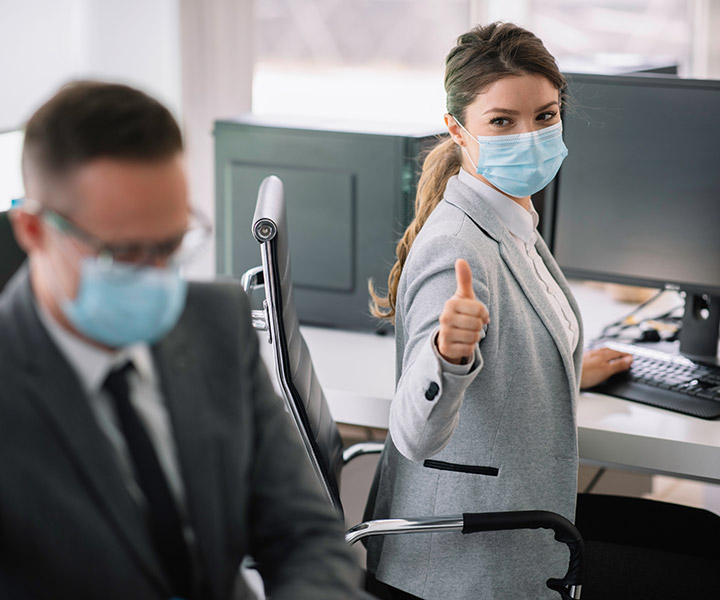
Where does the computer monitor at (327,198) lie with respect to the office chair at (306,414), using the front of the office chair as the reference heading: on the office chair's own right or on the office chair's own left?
on the office chair's own left

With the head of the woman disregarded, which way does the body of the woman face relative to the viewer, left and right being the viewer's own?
facing the viewer and to the right of the viewer

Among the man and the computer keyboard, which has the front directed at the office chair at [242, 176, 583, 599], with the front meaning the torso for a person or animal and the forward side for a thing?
the computer keyboard

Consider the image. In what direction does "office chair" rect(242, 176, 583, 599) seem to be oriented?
to the viewer's right

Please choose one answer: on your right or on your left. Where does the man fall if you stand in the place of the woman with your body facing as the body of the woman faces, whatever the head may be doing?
on your right

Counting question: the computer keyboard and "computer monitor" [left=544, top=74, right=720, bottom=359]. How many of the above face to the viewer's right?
0

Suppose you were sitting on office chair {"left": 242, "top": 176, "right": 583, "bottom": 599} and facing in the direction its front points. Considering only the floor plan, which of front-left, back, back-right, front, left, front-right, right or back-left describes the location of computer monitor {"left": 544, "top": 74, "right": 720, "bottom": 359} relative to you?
front-left

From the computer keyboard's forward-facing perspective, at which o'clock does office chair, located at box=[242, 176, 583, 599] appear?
The office chair is roughly at 12 o'clock from the computer keyboard.

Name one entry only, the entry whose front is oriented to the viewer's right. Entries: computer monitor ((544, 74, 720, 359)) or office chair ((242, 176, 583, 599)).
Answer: the office chair

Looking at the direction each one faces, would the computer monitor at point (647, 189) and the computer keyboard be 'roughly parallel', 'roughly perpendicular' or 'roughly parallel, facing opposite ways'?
roughly parallel

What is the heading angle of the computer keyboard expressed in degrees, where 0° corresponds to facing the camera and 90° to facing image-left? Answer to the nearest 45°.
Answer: approximately 45°

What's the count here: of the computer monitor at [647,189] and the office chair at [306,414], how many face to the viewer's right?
1

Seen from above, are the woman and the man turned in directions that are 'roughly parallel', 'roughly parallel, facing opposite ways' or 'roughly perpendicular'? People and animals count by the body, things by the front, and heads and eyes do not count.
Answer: roughly parallel

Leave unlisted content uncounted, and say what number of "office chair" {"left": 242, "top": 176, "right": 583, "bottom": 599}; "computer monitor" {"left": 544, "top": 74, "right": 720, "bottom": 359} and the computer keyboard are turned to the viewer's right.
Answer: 1

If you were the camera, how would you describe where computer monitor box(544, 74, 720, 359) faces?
facing the viewer and to the left of the viewer

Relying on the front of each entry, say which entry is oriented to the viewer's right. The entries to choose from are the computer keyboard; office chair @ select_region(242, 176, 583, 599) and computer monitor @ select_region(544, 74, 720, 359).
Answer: the office chair
